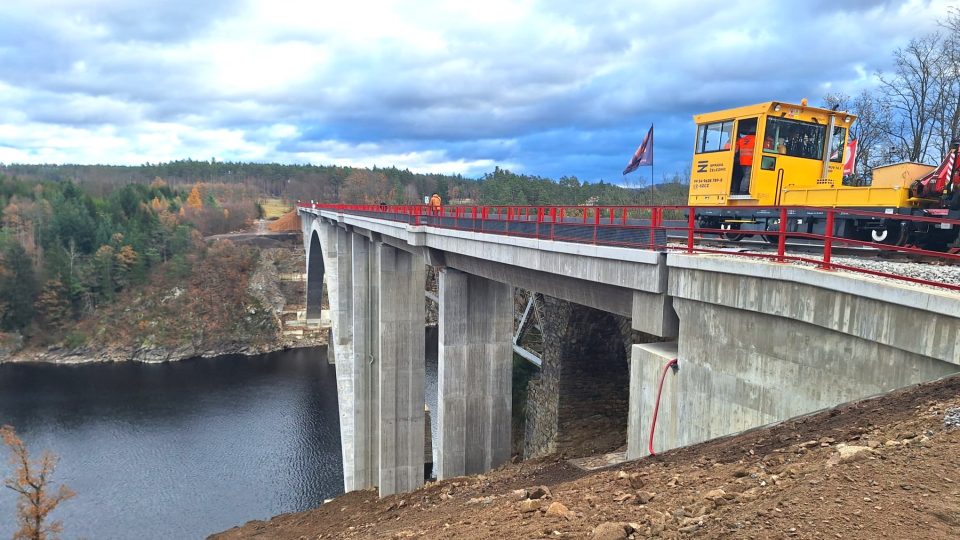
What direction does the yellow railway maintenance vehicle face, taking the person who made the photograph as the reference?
facing away from the viewer and to the left of the viewer
